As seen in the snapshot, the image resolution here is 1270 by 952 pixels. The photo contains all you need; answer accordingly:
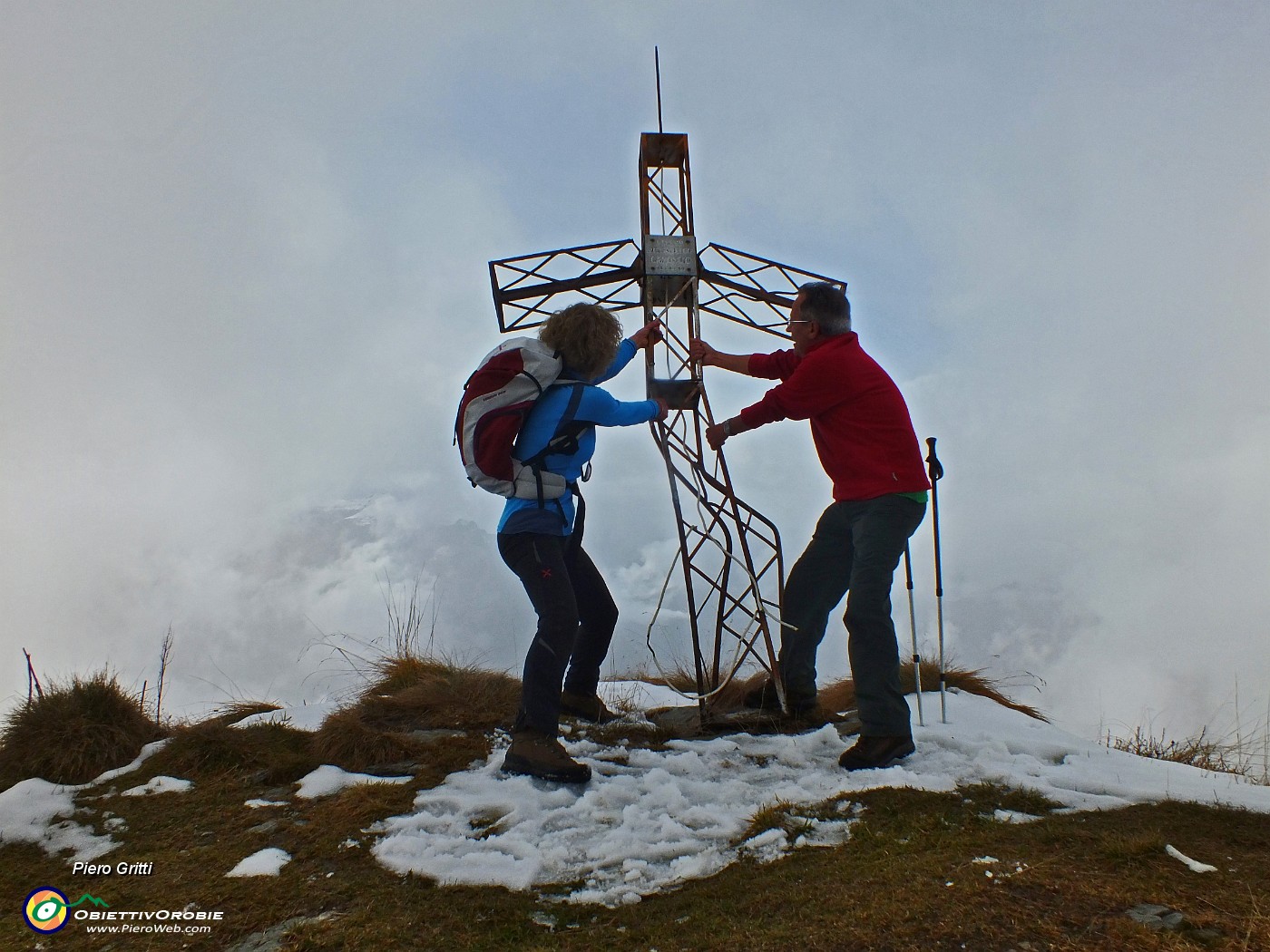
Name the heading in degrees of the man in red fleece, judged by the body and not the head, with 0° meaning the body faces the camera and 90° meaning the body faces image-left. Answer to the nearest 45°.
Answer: approximately 90°

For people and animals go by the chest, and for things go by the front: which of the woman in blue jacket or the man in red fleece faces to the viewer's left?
the man in red fleece

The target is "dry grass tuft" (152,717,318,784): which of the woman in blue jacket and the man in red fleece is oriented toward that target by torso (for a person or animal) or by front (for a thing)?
the man in red fleece

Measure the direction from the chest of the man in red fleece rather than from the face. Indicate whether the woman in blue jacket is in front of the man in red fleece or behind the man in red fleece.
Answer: in front

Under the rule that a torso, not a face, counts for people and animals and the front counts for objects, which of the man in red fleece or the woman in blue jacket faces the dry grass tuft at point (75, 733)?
the man in red fleece

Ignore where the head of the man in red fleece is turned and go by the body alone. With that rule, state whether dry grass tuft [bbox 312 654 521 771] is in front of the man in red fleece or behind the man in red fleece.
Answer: in front

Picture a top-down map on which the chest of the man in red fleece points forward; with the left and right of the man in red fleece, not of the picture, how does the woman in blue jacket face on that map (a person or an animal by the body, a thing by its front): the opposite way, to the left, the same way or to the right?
the opposite way

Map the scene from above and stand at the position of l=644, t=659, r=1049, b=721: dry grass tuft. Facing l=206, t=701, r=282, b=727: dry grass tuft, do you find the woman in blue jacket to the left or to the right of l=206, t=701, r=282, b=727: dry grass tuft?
left

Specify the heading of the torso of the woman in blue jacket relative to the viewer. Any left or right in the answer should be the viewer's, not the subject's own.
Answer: facing to the right of the viewer

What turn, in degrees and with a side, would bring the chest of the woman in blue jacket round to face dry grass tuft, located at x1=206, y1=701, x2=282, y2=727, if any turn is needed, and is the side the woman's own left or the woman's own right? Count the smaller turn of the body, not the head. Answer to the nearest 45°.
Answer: approximately 135° to the woman's own left

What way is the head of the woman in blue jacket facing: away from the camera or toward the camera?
away from the camera

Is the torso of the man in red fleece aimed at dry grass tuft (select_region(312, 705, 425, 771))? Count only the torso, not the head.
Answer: yes

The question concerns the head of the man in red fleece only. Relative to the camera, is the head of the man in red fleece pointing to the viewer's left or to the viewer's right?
to the viewer's left

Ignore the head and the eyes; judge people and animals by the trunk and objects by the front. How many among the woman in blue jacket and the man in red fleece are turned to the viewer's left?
1
